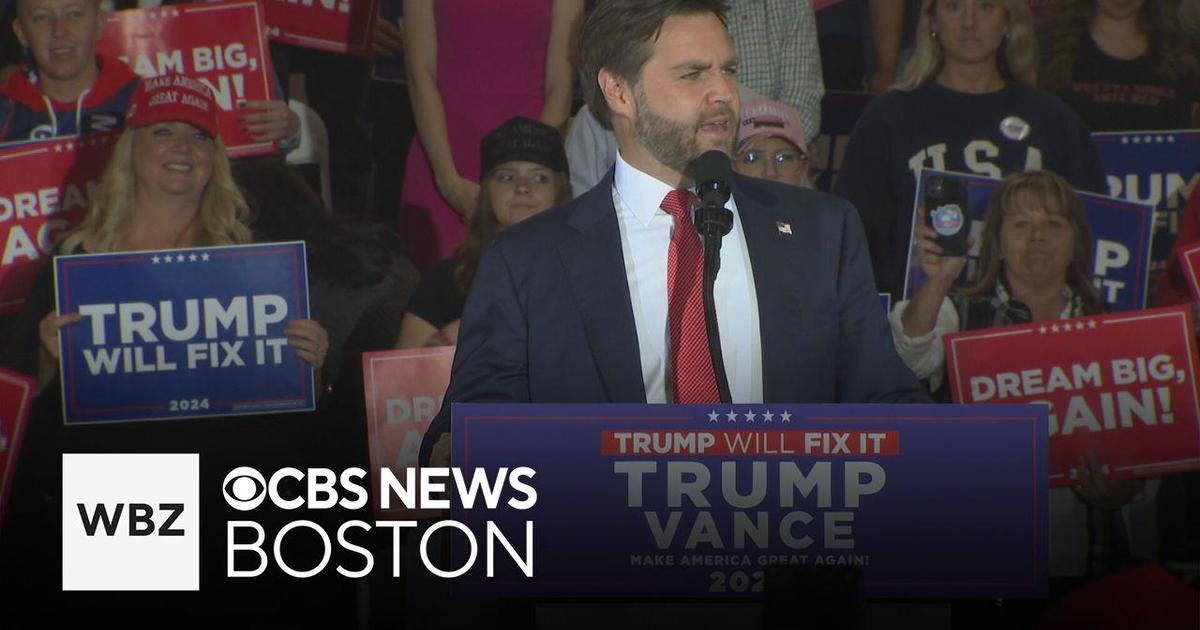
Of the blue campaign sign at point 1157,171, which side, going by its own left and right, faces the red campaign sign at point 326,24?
right

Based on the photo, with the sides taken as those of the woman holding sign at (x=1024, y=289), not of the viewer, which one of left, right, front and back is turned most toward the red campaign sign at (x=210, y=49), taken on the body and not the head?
right

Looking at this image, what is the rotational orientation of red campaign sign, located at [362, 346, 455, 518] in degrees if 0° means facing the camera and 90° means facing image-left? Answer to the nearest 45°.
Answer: approximately 0°

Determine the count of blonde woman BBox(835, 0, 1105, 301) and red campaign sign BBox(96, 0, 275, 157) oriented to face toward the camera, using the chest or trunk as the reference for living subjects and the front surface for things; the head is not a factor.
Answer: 2

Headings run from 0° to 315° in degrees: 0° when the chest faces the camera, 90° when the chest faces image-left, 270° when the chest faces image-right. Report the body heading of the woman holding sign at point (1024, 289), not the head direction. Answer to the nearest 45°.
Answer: approximately 0°
